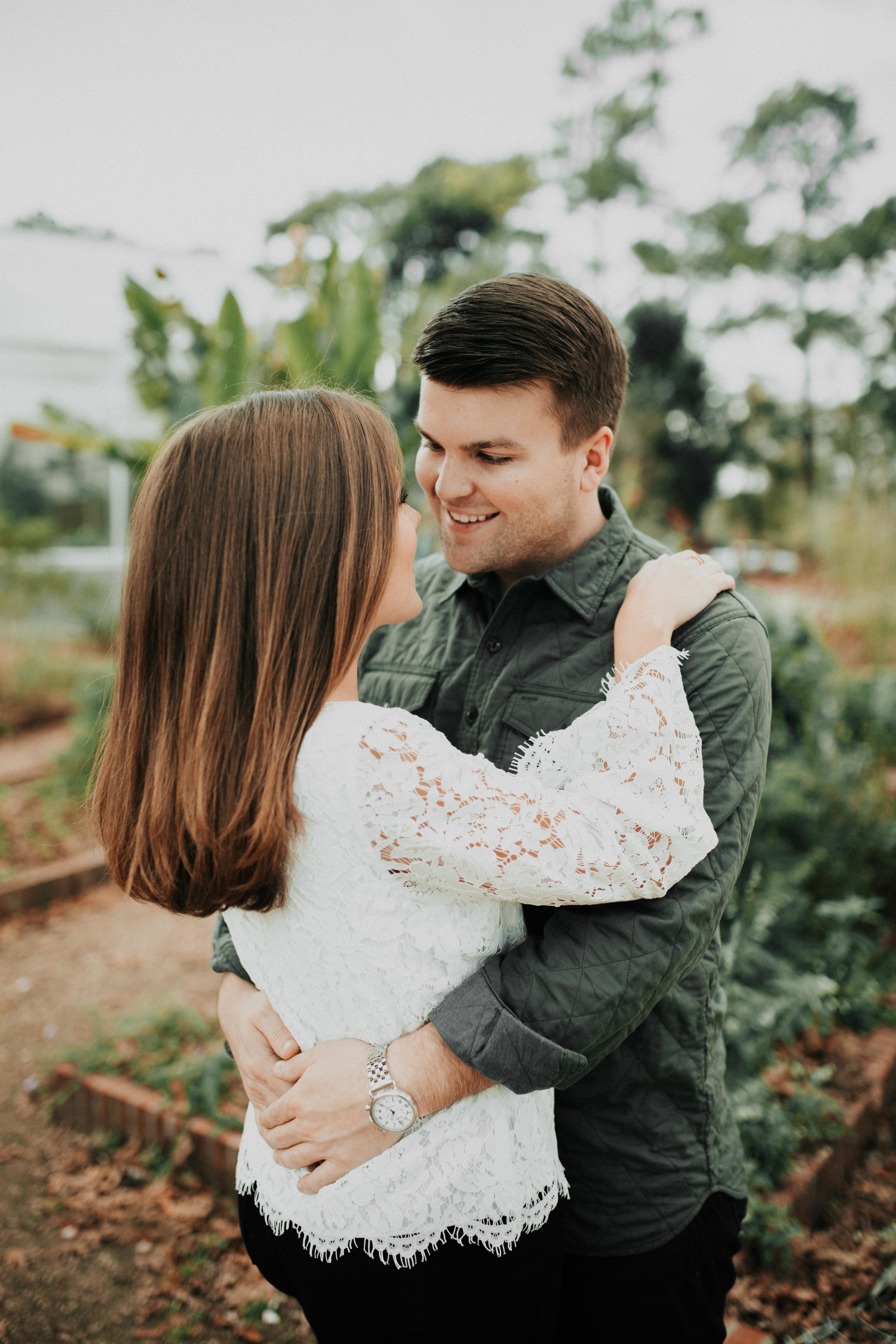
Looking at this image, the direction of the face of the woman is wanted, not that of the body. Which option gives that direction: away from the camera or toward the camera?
away from the camera

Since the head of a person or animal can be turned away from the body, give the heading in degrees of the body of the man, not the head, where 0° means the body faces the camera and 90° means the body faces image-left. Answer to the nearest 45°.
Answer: approximately 45°

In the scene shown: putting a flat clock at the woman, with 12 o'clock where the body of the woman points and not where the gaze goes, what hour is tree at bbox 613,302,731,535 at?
The tree is roughly at 11 o'clock from the woman.

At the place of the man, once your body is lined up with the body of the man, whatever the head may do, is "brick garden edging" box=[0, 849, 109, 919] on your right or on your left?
on your right

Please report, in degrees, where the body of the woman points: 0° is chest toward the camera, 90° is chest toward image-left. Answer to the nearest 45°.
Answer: approximately 225°

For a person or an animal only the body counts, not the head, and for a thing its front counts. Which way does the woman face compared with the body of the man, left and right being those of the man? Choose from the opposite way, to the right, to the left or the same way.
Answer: the opposite way

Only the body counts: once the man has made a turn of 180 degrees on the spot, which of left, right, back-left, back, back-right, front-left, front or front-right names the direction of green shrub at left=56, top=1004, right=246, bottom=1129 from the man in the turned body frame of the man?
left

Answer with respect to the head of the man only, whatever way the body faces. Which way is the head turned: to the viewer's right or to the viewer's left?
to the viewer's left

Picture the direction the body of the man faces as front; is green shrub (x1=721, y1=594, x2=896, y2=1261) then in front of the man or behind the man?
behind

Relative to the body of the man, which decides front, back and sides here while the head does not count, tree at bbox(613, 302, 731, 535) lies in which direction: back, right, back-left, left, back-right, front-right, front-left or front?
back-right

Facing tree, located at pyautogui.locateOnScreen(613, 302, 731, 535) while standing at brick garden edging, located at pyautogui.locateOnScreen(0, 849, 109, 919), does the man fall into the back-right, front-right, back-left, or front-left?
back-right

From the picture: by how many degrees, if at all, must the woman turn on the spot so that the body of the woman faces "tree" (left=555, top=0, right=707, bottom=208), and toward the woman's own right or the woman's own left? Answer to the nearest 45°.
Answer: approximately 45° to the woman's own left
